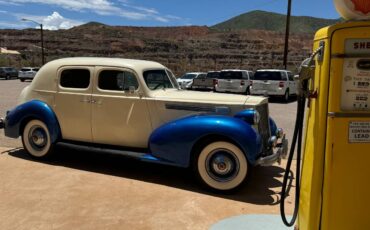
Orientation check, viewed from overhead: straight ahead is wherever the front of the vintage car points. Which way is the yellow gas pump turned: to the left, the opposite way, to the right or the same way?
to the right

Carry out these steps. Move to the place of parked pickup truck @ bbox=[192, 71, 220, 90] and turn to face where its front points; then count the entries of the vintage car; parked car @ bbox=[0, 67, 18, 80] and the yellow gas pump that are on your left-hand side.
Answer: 1

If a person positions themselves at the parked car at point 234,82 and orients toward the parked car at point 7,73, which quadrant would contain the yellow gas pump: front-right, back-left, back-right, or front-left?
back-left

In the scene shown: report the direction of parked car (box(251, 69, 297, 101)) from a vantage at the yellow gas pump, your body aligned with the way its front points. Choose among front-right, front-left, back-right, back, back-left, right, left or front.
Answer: back

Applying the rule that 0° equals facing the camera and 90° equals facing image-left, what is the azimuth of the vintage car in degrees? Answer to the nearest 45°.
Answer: approximately 315°

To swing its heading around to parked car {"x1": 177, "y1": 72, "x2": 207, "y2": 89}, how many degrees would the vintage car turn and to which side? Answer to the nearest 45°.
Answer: approximately 135° to its left

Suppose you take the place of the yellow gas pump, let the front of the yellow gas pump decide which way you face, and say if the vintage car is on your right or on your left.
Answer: on your right

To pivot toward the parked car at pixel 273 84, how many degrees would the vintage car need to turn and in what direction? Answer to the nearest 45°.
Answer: approximately 90° to its left

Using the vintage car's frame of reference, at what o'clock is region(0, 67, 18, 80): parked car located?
The parked car is roughly at 7 o'clock from the vintage car.
